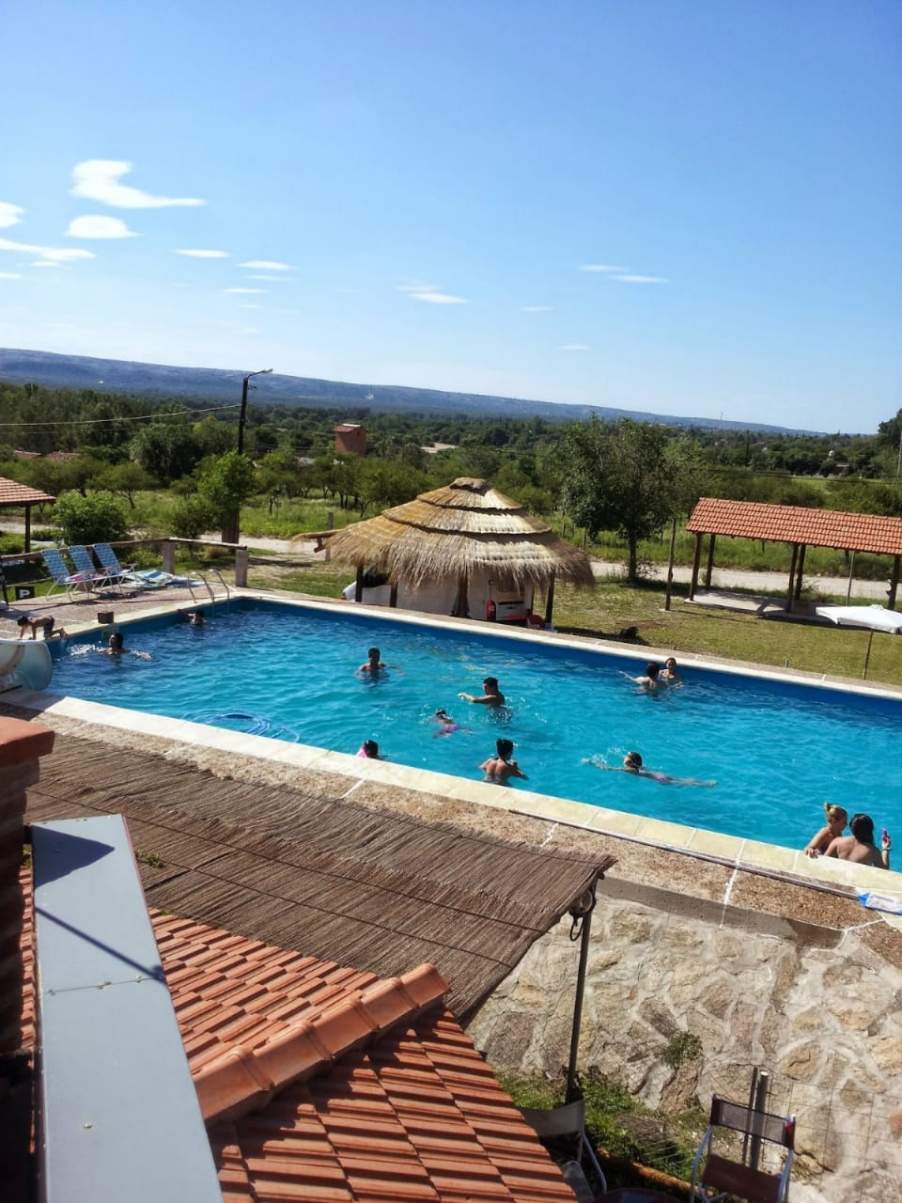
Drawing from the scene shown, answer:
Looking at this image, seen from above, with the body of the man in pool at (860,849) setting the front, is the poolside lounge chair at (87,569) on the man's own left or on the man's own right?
on the man's own left

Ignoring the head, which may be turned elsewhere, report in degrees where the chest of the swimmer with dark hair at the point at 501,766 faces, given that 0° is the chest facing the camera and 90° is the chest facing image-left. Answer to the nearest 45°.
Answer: approximately 180°

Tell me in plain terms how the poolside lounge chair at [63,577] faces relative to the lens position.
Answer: facing the viewer and to the right of the viewer

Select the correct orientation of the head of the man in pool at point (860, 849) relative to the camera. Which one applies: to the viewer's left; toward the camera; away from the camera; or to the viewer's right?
away from the camera

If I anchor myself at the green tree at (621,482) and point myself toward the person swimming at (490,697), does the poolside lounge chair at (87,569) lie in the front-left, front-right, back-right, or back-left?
front-right

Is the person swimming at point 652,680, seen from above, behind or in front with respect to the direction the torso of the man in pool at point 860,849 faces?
in front

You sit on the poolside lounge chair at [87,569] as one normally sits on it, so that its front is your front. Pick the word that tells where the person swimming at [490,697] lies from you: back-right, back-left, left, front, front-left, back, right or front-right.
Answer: front

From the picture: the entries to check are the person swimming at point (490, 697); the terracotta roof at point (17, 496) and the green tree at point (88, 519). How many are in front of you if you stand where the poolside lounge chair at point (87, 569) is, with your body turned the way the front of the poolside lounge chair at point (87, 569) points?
1

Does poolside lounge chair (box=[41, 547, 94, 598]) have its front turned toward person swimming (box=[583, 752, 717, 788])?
yes

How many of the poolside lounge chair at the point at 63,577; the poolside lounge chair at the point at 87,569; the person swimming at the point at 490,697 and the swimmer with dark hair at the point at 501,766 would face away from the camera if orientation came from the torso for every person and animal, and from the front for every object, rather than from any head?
1

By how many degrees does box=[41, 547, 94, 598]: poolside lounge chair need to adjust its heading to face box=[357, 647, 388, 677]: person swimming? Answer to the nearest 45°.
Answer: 0° — it already faces them

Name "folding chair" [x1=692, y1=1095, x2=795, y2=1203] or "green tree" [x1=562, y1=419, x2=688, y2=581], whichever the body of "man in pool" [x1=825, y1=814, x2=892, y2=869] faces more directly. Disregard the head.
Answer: the green tree
